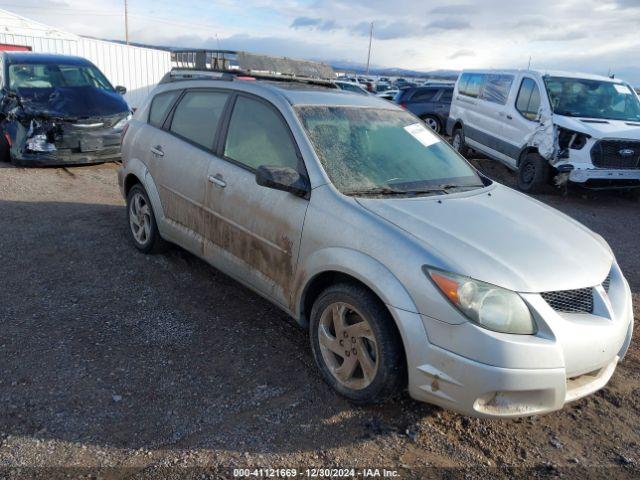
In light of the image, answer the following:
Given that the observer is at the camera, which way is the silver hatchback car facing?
facing the viewer and to the right of the viewer

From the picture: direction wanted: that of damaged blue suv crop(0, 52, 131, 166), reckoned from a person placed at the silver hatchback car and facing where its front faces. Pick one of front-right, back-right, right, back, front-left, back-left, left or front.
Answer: back
